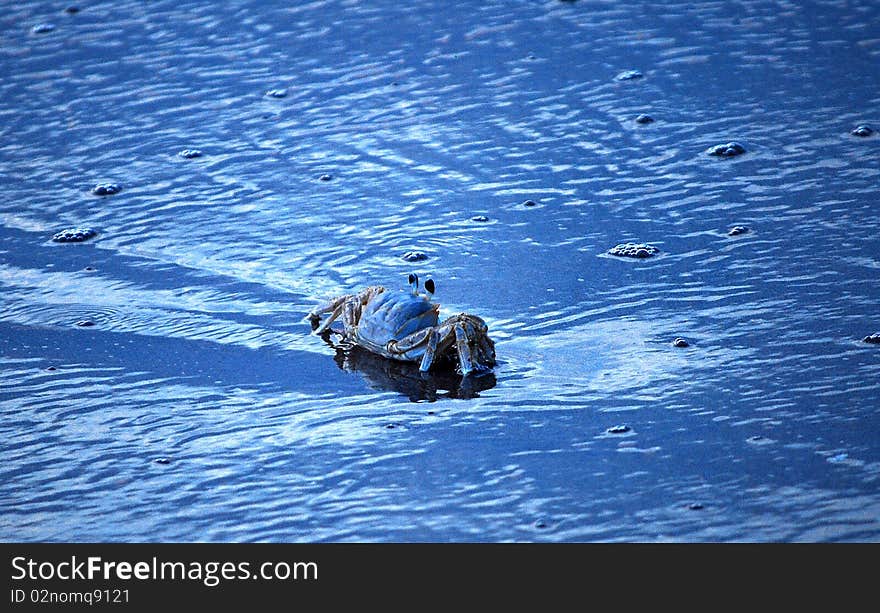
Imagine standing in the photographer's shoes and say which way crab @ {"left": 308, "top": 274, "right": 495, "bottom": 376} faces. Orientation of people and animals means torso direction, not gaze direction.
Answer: facing away from the viewer and to the right of the viewer

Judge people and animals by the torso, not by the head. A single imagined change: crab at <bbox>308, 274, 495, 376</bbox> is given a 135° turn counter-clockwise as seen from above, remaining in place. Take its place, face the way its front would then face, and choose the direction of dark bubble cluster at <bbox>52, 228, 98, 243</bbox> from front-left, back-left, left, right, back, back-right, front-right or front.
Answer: front-right

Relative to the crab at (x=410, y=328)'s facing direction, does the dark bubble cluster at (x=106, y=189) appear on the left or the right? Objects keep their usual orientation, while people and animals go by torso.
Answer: on its left

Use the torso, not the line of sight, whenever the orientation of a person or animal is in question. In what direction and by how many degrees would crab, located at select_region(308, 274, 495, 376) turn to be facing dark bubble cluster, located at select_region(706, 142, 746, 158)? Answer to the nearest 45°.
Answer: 0° — it already faces it
